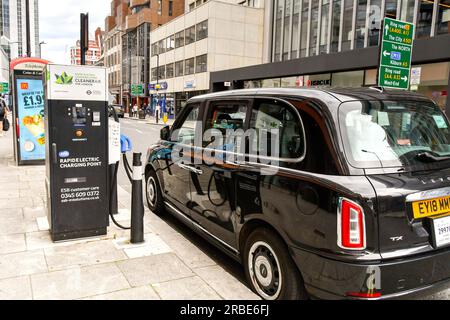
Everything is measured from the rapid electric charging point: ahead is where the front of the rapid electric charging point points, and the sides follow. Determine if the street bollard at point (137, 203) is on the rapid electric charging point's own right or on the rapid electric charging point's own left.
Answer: on the rapid electric charging point's own left

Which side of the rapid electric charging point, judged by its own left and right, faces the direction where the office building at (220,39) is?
back

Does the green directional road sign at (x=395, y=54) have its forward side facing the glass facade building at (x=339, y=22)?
no

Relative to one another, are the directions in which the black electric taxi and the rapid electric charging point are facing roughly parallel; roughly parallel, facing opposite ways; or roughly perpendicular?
roughly parallel, facing opposite ways

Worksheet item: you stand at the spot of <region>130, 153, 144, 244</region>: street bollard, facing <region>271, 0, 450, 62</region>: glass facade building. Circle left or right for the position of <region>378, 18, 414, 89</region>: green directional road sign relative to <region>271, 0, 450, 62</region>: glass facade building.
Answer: right

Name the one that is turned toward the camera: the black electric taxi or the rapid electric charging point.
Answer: the rapid electric charging point

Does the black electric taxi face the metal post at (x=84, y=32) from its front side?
yes

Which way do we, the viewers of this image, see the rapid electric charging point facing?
facing the viewer

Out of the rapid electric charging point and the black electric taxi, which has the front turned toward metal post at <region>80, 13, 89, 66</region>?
the black electric taxi

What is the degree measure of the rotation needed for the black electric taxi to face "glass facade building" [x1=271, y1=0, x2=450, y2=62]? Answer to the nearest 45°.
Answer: approximately 45° to its right

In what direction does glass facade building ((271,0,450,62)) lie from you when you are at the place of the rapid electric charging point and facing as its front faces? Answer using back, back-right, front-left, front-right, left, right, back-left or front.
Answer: back-left

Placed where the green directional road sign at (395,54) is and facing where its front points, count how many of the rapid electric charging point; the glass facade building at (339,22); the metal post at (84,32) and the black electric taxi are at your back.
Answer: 1

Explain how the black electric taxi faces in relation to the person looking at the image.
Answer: facing away from the viewer and to the left of the viewer

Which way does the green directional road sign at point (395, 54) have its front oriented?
toward the camera

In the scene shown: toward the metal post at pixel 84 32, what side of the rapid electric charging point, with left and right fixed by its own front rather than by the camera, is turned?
back

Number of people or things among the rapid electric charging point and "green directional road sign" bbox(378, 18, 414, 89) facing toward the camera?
2

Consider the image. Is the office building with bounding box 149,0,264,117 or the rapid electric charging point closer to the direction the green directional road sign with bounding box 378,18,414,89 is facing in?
the rapid electric charging point
